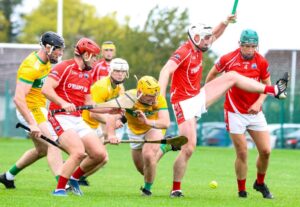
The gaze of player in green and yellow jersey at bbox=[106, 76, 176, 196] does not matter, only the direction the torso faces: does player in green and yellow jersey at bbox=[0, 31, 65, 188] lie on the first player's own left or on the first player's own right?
on the first player's own right

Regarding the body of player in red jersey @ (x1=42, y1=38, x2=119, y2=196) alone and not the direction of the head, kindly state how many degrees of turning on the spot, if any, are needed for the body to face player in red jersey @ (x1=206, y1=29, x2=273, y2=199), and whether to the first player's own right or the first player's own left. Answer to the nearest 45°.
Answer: approximately 45° to the first player's own left

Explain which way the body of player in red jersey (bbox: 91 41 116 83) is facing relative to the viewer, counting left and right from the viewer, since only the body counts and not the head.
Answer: facing the viewer

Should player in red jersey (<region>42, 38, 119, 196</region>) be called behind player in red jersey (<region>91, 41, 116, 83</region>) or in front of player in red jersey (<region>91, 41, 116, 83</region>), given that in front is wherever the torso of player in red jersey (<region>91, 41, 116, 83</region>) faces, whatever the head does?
in front

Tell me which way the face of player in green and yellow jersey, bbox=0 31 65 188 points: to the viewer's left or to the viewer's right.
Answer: to the viewer's right

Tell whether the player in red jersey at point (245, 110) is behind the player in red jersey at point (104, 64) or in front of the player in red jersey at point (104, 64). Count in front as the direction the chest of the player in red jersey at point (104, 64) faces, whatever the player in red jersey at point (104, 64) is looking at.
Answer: in front

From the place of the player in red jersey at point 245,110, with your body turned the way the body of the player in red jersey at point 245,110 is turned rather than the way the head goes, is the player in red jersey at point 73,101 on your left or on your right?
on your right

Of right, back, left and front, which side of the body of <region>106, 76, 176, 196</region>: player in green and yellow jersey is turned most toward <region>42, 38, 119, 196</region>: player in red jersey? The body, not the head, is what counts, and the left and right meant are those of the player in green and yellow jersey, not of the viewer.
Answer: right

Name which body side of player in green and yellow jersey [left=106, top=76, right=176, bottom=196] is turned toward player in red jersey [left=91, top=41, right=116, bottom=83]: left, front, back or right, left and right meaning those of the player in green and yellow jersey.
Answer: back

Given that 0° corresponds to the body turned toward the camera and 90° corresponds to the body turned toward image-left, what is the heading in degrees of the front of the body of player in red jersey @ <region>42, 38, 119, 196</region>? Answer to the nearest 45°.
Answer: approximately 315°
